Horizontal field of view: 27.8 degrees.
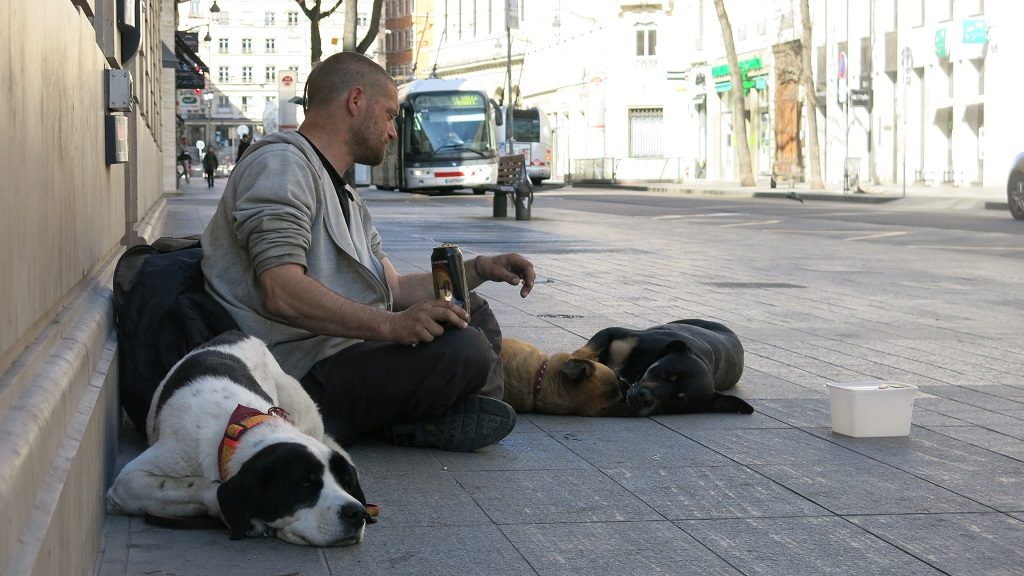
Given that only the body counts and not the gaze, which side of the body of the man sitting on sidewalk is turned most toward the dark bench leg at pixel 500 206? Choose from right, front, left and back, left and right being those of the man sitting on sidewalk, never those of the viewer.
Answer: left

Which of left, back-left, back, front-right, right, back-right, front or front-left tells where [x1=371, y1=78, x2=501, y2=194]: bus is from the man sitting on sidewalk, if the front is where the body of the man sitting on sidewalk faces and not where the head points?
left

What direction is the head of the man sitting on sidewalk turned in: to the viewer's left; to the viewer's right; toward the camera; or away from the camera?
to the viewer's right

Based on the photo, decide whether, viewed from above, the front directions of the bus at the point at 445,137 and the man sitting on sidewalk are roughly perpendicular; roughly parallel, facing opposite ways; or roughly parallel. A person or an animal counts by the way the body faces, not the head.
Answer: roughly perpendicular

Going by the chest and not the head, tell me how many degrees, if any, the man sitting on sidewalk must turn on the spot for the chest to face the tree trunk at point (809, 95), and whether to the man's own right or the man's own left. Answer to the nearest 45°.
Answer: approximately 90° to the man's own left

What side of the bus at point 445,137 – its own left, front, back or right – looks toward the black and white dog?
front

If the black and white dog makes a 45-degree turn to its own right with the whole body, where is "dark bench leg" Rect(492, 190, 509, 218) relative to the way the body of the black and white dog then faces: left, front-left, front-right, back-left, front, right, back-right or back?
back

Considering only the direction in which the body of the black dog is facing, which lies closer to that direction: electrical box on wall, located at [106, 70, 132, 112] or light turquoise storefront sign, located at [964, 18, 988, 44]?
the electrical box on wall

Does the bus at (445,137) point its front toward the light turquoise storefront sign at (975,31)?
no

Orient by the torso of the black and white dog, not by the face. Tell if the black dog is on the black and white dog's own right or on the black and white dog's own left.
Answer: on the black and white dog's own left

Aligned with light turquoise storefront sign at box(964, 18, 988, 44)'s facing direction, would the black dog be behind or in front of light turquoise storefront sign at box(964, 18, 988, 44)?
in front

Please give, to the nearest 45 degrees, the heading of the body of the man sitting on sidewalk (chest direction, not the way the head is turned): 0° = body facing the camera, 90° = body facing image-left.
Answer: approximately 270°

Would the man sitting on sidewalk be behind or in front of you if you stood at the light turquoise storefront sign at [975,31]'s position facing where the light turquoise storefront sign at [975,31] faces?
in front

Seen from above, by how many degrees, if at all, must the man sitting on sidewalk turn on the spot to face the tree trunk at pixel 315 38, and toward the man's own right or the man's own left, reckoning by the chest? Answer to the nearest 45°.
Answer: approximately 90° to the man's own left

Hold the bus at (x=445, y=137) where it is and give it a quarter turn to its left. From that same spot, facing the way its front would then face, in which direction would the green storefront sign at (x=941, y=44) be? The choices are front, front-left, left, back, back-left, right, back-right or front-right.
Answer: front

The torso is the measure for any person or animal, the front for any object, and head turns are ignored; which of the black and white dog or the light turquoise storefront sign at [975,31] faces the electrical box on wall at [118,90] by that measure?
the light turquoise storefront sign

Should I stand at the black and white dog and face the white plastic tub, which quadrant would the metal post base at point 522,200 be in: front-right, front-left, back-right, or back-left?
front-left

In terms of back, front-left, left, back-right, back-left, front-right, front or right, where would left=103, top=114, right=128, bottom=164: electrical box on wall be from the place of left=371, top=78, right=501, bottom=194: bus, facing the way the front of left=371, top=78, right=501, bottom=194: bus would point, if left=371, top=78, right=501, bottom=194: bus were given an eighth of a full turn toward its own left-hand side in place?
front-right

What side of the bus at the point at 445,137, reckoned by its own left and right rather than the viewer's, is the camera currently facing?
front

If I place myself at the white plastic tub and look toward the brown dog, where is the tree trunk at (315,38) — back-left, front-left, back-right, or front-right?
front-right
